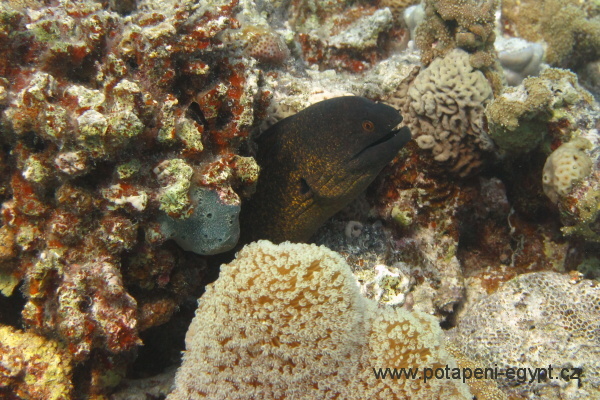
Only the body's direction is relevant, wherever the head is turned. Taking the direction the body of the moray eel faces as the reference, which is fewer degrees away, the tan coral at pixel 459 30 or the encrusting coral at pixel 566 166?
the encrusting coral

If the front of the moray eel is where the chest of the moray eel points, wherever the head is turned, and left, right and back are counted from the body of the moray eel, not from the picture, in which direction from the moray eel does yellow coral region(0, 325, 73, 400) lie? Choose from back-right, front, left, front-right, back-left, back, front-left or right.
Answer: back-right

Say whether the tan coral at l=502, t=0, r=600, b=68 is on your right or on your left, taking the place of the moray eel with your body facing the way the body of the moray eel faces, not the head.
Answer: on your left

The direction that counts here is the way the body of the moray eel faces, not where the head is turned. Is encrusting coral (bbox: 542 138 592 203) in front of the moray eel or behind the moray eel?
in front

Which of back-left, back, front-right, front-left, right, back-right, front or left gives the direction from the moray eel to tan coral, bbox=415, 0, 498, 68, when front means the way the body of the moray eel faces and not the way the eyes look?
front-left

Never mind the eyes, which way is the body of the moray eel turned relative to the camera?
to the viewer's right

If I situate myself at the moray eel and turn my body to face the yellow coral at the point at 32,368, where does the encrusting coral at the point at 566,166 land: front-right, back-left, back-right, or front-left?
back-left

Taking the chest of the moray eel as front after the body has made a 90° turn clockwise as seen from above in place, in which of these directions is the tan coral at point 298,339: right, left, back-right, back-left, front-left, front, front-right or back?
front

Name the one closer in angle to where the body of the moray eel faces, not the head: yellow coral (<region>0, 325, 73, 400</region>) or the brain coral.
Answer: the brain coral

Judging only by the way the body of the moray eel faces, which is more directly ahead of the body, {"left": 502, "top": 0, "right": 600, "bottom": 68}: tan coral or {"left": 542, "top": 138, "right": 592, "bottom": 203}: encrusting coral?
the encrusting coral

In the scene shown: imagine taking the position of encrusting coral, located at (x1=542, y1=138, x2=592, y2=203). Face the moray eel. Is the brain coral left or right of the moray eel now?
right
